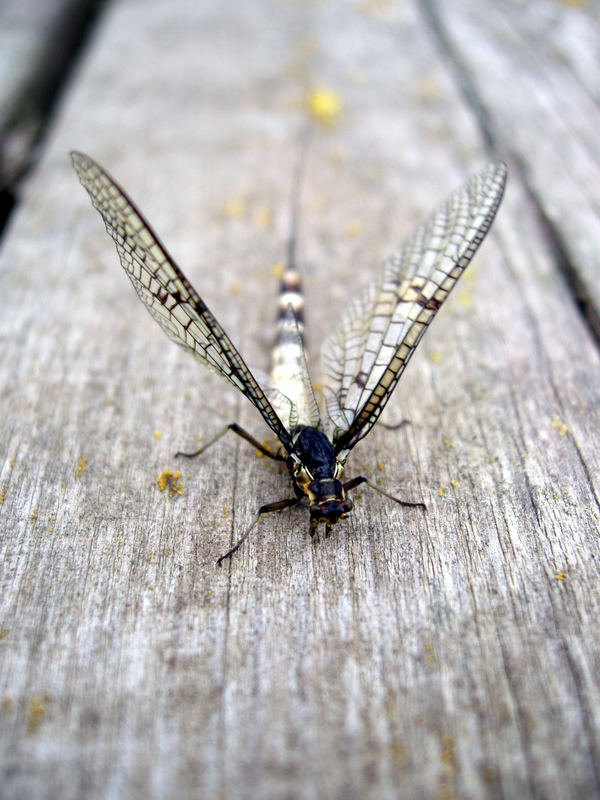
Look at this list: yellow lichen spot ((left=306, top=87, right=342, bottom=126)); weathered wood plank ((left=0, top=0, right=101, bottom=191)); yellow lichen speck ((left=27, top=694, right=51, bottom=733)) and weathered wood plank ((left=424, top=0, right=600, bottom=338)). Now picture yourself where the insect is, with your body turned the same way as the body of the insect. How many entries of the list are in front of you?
1

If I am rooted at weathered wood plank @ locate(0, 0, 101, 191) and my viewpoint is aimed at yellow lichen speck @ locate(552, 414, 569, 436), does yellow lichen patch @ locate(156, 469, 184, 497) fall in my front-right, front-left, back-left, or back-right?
front-right

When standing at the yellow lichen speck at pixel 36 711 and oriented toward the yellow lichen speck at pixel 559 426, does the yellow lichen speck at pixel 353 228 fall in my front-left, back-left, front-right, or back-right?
front-left

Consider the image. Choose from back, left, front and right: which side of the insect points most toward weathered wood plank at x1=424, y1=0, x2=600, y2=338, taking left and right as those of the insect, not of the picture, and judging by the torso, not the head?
back

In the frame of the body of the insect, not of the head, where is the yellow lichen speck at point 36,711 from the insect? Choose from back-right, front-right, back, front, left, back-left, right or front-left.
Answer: front

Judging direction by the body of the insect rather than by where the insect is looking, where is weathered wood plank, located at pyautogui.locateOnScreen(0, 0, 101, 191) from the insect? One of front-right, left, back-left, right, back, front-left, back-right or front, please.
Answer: back-right

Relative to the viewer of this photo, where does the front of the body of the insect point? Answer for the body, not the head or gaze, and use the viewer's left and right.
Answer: facing the viewer

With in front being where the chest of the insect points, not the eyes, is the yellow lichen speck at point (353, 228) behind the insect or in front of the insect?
behind

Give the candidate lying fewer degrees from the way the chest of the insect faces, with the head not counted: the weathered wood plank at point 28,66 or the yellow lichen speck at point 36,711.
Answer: the yellow lichen speck

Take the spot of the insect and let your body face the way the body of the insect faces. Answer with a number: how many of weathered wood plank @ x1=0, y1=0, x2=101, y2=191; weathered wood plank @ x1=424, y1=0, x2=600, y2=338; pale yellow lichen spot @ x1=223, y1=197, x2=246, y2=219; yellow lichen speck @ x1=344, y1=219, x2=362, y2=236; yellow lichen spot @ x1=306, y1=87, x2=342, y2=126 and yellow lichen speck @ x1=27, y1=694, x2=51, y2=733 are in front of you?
1

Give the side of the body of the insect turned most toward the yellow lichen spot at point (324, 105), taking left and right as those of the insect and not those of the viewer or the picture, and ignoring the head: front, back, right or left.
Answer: back
